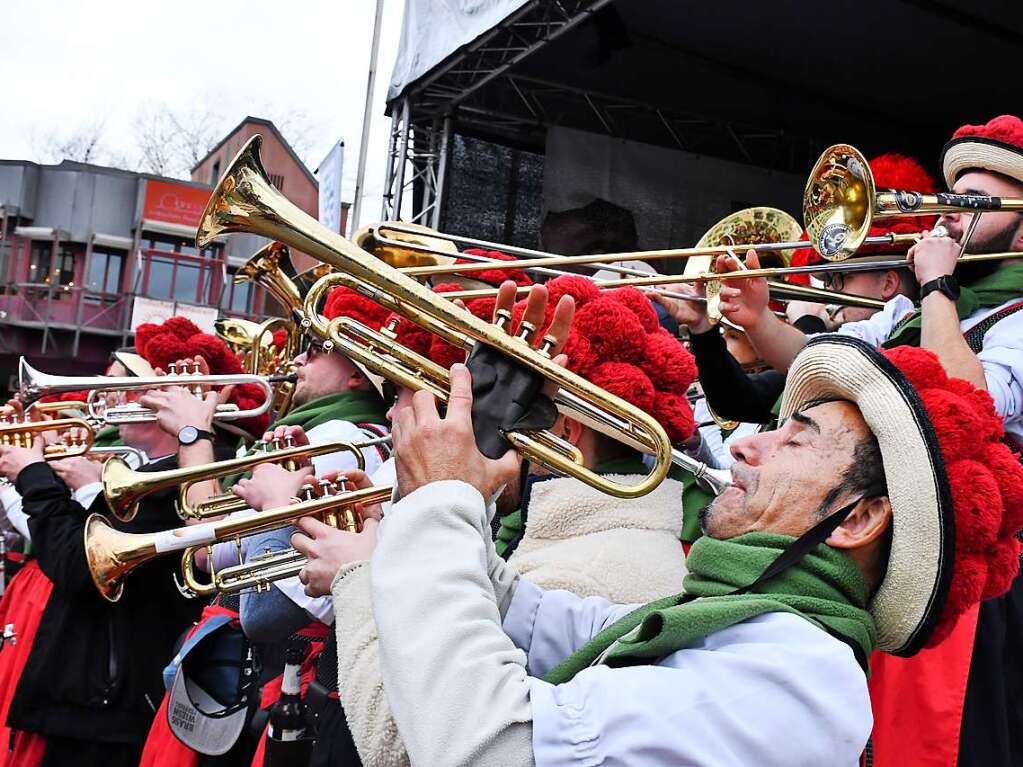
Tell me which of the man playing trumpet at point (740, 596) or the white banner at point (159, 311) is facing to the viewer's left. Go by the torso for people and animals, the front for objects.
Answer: the man playing trumpet

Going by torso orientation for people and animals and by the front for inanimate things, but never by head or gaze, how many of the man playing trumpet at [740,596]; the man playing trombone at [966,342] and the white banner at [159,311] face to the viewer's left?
2

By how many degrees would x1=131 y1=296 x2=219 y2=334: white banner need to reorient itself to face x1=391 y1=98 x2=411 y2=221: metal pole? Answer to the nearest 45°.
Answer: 0° — it already faces it

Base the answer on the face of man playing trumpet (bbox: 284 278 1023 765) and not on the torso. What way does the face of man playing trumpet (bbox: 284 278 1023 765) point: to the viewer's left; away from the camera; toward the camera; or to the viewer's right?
to the viewer's left

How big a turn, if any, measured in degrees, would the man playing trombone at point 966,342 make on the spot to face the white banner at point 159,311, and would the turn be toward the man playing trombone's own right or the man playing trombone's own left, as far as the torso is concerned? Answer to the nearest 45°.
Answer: approximately 45° to the man playing trombone's own right

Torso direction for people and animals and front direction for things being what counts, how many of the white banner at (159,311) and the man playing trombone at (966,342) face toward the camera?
1

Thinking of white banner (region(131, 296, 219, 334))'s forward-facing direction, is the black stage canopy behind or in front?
in front

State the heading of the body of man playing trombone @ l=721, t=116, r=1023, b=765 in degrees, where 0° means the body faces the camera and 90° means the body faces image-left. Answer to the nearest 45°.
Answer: approximately 90°

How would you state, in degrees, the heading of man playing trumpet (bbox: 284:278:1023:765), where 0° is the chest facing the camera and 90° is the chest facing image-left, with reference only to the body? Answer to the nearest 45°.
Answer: approximately 90°

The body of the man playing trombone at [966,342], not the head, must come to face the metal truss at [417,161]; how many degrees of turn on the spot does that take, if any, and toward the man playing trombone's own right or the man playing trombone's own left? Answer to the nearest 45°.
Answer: approximately 45° to the man playing trombone's own right

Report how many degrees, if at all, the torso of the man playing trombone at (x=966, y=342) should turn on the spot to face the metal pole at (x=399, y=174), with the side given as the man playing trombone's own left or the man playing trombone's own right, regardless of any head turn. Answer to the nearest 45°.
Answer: approximately 45° to the man playing trombone's own right
